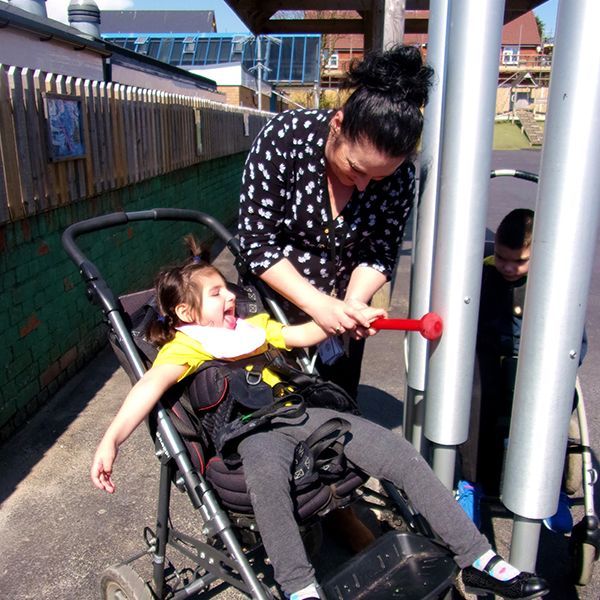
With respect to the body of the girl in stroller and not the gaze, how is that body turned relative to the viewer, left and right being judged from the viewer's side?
facing the viewer and to the right of the viewer

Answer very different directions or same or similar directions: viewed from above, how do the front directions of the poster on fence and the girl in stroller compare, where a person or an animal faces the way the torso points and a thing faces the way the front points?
same or similar directions

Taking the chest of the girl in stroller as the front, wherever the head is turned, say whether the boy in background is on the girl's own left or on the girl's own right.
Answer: on the girl's own left

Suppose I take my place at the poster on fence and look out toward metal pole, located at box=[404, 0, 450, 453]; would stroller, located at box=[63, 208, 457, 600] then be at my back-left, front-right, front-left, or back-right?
front-right

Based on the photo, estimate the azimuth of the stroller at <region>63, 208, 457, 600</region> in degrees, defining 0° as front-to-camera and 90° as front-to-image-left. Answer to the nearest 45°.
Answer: approximately 315°

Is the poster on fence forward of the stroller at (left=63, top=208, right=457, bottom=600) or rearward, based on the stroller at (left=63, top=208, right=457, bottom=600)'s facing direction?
rearward

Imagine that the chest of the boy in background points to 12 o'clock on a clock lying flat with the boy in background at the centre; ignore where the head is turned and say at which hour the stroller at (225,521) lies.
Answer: The stroller is roughly at 1 o'clock from the boy in background.

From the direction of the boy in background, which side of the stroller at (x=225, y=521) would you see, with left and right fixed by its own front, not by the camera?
left

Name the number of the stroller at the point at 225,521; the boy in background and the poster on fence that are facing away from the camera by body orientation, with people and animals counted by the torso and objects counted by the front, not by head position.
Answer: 0

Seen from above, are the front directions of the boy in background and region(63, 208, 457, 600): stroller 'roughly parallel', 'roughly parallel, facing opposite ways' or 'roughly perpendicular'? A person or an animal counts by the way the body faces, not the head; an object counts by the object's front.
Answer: roughly perpendicular

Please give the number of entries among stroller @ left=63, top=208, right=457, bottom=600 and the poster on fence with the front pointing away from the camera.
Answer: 0

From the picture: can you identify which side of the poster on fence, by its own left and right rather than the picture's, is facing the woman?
front

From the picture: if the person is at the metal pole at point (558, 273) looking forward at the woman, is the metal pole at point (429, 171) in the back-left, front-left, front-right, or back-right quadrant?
front-right

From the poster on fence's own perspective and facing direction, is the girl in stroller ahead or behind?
ahead

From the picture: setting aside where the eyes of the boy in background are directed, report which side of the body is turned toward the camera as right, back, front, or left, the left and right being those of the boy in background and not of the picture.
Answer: front
